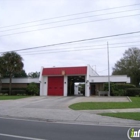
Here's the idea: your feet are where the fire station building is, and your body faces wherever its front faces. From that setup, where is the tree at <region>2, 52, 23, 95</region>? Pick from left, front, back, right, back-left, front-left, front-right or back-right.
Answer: right

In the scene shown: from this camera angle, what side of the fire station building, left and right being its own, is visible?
front

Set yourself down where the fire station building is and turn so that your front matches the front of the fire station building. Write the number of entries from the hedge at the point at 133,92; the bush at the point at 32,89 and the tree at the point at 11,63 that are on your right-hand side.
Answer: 2

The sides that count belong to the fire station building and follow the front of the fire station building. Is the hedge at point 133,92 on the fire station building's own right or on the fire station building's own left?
on the fire station building's own left

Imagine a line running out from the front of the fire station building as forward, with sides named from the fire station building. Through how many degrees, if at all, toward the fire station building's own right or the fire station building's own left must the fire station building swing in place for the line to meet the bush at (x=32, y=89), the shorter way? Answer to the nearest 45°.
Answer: approximately 90° to the fire station building's own right
